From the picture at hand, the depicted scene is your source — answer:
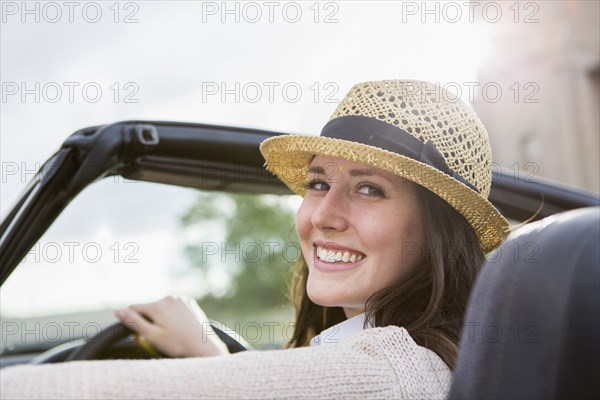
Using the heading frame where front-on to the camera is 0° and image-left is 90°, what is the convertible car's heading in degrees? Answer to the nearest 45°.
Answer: approximately 135°
